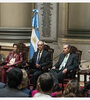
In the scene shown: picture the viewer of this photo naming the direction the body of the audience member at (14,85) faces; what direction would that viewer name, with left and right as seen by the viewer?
facing away from the viewer and to the right of the viewer

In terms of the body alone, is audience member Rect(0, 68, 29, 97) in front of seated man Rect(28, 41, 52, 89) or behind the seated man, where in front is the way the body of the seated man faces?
in front

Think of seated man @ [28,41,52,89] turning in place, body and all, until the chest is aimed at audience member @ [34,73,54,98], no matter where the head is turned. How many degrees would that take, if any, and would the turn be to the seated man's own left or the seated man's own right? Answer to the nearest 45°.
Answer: approximately 45° to the seated man's own left

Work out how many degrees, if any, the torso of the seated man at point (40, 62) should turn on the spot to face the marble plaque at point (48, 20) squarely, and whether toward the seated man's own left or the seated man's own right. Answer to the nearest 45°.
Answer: approximately 135° to the seated man's own right

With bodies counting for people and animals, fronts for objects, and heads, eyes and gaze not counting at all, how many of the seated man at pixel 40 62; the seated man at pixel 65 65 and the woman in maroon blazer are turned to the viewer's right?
0

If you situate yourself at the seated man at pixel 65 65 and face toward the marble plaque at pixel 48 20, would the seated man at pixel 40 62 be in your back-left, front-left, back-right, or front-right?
front-left

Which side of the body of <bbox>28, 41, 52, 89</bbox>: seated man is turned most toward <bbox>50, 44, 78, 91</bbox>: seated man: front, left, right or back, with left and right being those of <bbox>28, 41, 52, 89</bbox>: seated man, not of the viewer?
left

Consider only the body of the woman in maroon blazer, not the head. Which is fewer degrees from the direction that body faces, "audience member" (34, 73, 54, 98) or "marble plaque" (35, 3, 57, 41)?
the audience member

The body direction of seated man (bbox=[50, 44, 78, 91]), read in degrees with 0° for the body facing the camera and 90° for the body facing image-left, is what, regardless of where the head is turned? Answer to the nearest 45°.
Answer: approximately 45°

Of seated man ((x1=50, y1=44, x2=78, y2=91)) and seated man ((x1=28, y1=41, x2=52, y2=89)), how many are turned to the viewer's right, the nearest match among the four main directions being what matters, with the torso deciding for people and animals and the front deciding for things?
0

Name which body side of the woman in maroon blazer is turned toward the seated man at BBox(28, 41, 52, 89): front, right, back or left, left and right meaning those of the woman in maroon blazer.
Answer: left

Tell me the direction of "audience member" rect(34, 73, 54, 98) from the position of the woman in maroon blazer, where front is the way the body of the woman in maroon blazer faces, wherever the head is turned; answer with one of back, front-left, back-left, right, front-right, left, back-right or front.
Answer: front-left

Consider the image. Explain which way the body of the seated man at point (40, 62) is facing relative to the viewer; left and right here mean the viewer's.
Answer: facing the viewer and to the left of the viewer

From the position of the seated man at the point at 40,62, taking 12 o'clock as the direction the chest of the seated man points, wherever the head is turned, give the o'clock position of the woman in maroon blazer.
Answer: The woman in maroon blazer is roughly at 2 o'clock from the seated man.

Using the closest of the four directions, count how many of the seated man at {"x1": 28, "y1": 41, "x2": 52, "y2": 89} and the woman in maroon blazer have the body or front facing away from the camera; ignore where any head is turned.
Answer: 0

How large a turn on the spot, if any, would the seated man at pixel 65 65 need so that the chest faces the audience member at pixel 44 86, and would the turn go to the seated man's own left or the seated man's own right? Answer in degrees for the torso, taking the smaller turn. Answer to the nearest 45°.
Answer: approximately 45° to the seated man's own left

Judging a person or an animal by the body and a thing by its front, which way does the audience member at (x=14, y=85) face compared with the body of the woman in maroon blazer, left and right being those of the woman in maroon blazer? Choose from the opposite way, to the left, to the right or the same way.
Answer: the opposite way
